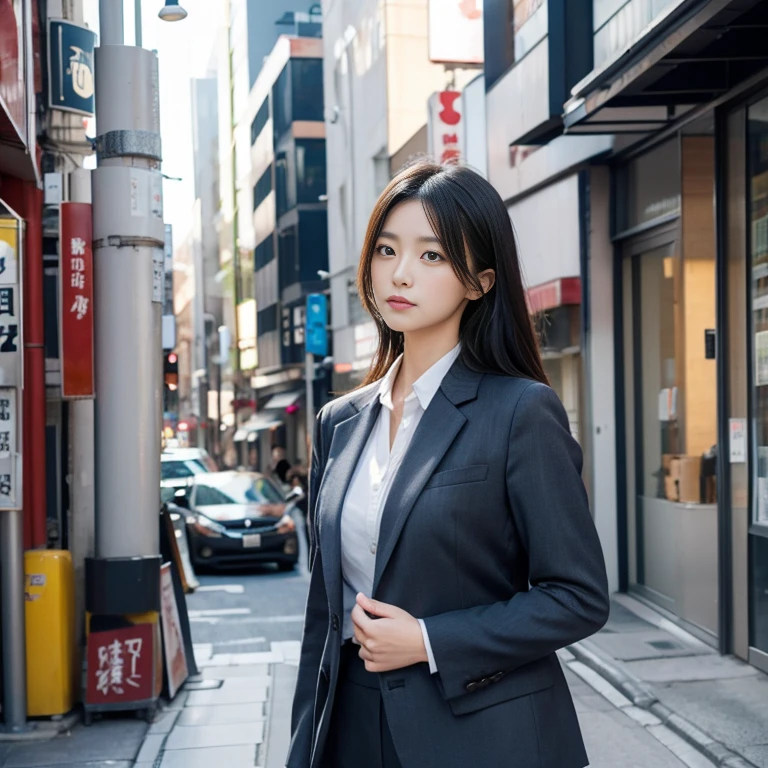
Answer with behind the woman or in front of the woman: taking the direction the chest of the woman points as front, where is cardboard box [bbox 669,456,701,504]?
behind

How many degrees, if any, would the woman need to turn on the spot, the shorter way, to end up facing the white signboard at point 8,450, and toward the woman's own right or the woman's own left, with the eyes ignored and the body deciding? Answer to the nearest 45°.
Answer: approximately 90° to the woman's own right

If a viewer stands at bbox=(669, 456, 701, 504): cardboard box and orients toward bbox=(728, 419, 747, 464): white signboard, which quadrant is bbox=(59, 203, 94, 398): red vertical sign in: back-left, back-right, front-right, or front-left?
front-right

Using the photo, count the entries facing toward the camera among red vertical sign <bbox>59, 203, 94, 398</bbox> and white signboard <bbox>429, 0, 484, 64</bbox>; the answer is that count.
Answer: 2

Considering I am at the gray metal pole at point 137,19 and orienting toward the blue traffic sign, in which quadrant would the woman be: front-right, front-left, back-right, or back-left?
back-right

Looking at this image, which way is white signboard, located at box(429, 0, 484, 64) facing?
toward the camera

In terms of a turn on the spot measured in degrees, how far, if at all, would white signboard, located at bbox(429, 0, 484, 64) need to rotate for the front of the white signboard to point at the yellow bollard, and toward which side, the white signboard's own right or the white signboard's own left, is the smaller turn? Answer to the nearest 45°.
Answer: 0° — it already faces it

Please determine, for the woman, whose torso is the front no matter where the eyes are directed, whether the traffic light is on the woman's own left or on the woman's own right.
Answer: on the woman's own right
